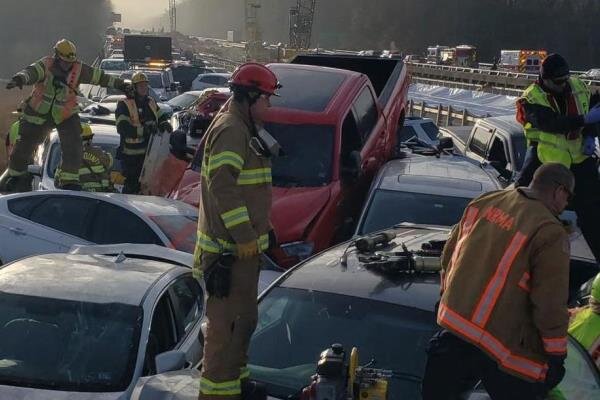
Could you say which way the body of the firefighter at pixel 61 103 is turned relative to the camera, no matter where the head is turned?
toward the camera

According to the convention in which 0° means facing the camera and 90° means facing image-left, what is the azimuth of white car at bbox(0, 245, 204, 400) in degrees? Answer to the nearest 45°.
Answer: approximately 45°

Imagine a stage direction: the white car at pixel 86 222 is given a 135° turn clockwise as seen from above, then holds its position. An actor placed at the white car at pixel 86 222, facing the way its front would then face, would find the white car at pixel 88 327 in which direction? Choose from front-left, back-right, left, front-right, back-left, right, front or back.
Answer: left

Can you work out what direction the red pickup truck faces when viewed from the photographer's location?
facing the viewer and to the left of the viewer

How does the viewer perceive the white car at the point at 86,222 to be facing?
facing the viewer and to the right of the viewer

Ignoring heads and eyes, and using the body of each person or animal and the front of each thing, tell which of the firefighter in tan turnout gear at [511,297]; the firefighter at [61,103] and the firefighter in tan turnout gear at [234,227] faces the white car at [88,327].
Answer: the firefighter

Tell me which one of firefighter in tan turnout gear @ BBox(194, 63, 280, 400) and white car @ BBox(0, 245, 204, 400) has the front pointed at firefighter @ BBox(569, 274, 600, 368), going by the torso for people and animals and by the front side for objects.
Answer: the firefighter in tan turnout gear

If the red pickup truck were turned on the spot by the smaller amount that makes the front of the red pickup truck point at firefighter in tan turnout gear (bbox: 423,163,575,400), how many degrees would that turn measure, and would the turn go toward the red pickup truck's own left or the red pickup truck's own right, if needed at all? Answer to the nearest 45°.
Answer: approximately 45° to the red pickup truck's own left

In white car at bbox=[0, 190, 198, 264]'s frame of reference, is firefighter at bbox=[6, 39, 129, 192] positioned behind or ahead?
behind

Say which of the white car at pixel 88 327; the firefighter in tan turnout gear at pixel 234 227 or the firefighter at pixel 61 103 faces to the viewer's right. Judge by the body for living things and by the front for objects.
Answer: the firefighter in tan turnout gear

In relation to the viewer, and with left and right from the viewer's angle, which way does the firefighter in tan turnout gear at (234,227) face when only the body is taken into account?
facing to the right of the viewer
